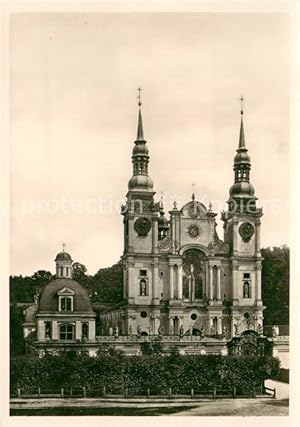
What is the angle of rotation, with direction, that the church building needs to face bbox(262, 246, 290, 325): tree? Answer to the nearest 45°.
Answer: approximately 45° to its left

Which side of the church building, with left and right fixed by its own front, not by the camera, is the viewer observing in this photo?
front

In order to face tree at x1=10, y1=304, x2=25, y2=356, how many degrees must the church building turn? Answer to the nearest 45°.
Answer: approximately 45° to its right

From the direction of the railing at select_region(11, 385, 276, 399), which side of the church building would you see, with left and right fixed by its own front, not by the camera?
front

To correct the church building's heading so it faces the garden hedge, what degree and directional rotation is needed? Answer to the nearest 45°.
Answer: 0° — it already faces it
